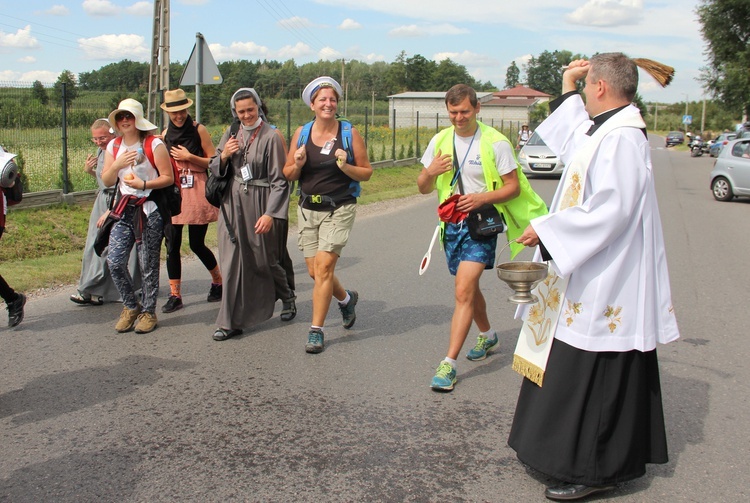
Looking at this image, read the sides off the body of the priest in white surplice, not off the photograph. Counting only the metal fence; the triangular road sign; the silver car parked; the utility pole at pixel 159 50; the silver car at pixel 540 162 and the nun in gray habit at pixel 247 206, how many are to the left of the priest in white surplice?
0

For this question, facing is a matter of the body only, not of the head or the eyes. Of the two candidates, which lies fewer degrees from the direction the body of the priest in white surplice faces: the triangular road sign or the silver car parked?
the triangular road sign

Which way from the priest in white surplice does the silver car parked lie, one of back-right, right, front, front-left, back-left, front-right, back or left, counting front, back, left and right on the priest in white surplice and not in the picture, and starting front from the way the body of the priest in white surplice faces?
right

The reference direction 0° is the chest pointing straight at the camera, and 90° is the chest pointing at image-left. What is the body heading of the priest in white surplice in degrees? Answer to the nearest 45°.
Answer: approximately 90°

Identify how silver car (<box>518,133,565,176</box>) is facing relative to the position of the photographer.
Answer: facing the viewer

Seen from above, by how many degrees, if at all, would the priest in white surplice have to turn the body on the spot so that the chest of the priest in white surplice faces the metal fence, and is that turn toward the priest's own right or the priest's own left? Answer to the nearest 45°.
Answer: approximately 45° to the priest's own right

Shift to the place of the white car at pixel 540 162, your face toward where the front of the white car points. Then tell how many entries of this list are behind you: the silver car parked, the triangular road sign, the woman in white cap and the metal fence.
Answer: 0

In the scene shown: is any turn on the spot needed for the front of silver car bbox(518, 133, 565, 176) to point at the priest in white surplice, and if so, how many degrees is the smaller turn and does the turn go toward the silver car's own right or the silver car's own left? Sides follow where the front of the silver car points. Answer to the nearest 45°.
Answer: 0° — it already faces them

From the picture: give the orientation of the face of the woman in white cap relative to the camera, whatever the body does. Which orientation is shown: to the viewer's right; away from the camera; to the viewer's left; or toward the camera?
toward the camera

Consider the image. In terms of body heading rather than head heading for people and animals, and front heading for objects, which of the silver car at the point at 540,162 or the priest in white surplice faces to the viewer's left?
the priest in white surplice

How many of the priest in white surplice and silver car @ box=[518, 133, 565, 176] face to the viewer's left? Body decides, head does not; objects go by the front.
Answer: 1

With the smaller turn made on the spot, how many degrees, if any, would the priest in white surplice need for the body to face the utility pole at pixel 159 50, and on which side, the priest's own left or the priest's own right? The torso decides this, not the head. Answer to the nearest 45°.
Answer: approximately 45° to the priest's own right

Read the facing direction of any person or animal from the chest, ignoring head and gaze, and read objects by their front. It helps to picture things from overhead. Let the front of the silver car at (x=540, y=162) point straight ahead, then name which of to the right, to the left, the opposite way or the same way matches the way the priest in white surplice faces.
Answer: to the right

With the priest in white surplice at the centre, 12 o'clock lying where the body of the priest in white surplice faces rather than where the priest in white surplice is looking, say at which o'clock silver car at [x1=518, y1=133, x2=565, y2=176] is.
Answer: The silver car is roughly at 3 o'clock from the priest in white surplice.

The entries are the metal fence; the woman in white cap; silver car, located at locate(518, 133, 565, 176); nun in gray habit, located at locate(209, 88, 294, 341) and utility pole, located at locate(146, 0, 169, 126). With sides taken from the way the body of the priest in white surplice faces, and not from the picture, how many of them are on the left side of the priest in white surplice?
0
